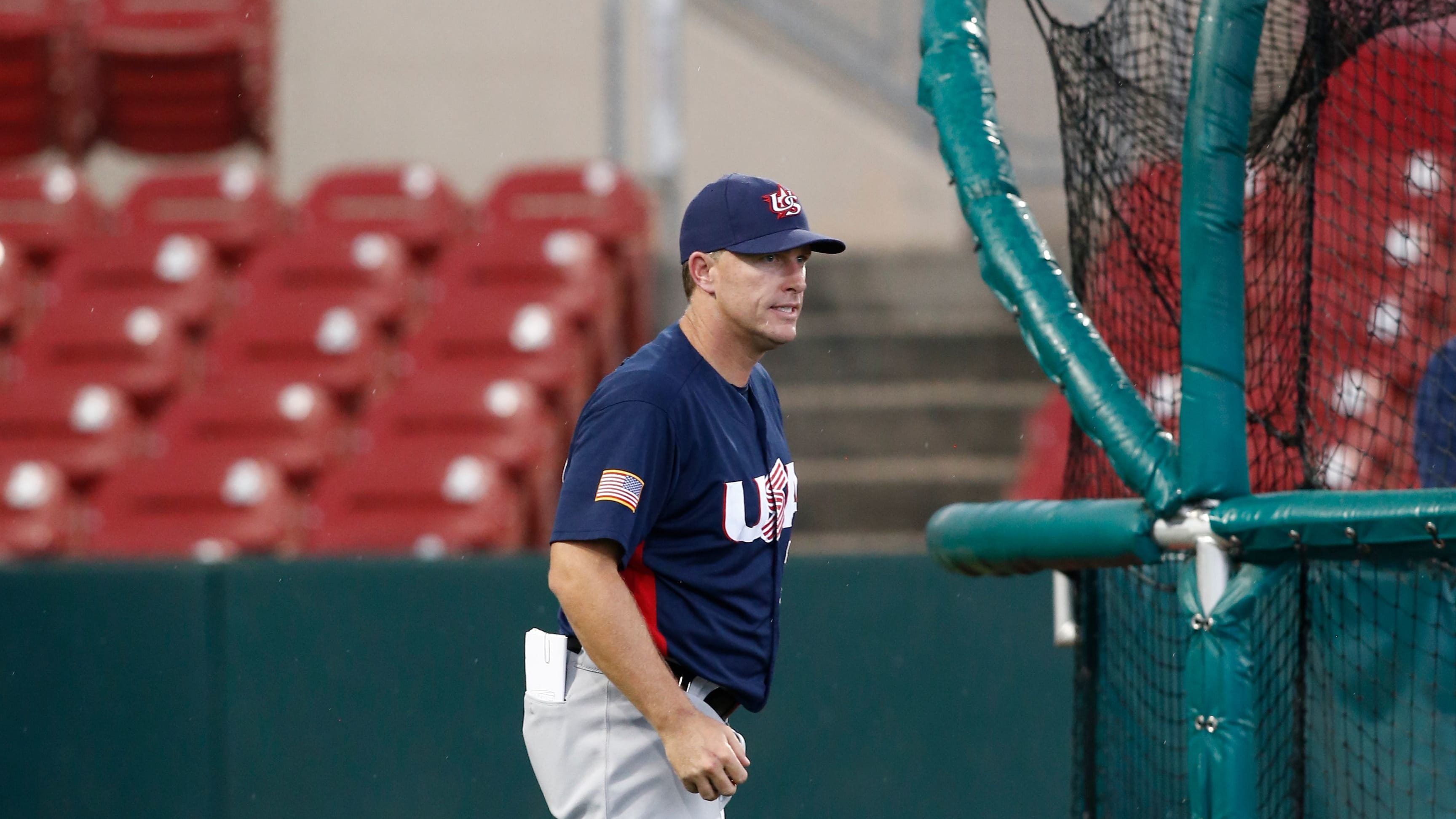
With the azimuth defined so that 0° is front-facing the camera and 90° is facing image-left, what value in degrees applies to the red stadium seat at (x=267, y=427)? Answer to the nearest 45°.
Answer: approximately 0°

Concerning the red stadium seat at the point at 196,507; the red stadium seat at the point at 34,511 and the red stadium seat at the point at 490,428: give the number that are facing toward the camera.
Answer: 3

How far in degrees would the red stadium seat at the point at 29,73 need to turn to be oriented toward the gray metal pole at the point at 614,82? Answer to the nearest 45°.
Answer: approximately 45° to its left

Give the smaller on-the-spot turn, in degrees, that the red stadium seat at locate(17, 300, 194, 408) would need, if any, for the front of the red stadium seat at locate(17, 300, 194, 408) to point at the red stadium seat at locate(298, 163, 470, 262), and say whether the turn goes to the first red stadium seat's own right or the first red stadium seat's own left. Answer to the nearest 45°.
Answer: approximately 90° to the first red stadium seat's own left

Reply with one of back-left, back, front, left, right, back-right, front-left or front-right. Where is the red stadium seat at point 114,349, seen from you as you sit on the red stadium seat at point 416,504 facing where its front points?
back-right

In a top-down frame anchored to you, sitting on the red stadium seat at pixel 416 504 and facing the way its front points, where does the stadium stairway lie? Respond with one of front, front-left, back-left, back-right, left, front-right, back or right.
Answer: left

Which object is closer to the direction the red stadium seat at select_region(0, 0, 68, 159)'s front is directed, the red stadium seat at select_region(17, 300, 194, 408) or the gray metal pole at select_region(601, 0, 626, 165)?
the red stadium seat

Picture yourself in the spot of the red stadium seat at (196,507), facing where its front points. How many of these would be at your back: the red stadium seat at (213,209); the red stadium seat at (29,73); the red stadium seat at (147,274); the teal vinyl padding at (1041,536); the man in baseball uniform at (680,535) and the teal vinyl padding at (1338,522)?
3

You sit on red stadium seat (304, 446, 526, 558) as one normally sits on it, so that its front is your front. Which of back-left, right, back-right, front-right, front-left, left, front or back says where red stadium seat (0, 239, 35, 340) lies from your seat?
back-right

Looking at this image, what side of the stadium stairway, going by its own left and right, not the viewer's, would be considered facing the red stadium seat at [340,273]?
right

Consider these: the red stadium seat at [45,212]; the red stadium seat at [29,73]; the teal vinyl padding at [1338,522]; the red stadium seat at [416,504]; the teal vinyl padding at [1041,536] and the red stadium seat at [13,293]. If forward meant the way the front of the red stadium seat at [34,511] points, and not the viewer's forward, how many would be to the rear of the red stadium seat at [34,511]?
3
